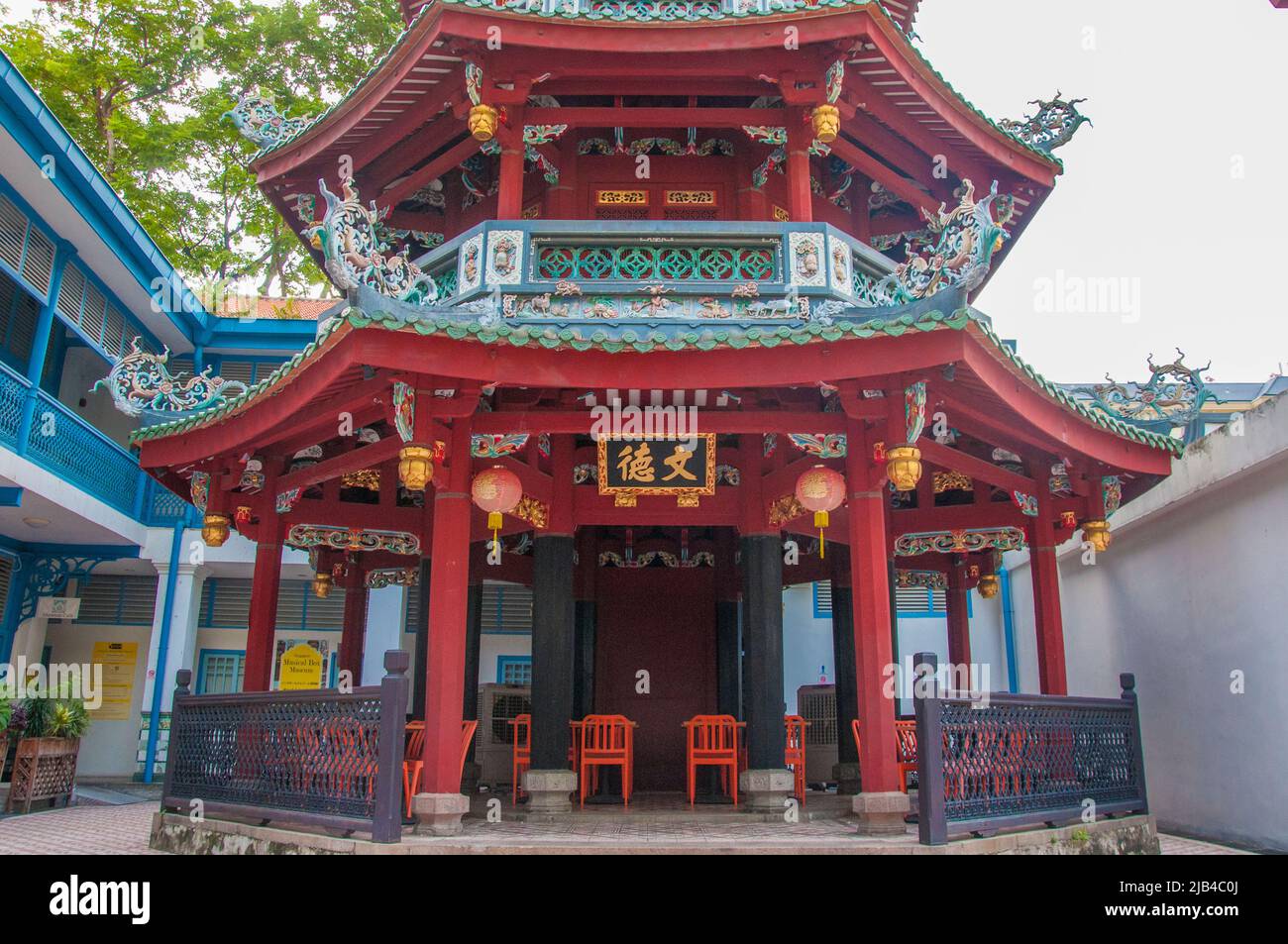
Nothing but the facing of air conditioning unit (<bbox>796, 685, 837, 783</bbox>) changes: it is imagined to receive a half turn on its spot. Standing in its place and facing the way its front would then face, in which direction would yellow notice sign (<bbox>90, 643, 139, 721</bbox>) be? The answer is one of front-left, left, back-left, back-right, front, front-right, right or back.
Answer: left

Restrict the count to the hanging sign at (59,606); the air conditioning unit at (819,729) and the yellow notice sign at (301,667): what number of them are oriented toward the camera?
3

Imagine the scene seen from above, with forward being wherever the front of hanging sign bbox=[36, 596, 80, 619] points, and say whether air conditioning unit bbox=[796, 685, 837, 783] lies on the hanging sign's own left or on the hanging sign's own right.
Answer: on the hanging sign's own left

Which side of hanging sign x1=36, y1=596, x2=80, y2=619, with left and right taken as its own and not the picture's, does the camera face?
front

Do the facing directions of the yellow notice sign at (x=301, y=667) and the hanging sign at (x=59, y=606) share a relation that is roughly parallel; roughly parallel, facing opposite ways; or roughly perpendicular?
roughly parallel

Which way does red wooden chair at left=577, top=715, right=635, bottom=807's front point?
away from the camera

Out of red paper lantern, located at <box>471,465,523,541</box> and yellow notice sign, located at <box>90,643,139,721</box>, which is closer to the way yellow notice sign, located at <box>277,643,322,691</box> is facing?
the red paper lantern

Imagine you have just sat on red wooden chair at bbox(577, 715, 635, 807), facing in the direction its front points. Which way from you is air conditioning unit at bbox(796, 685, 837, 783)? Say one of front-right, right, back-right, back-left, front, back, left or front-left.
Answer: front-right

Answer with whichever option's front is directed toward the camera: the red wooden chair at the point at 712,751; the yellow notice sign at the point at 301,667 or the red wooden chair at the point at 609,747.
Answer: the yellow notice sign

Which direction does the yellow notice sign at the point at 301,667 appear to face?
toward the camera

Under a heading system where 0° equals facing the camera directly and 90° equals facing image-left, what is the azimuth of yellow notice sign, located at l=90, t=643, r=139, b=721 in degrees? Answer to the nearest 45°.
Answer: approximately 0°

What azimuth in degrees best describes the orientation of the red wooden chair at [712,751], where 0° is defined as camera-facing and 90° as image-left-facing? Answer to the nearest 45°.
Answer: approximately 180°

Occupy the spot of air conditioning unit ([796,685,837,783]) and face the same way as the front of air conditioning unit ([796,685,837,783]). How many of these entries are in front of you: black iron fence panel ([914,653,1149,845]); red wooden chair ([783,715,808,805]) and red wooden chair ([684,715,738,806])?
3

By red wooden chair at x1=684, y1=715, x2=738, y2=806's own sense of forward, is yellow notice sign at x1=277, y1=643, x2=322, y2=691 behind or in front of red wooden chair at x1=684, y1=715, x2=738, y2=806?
in front
